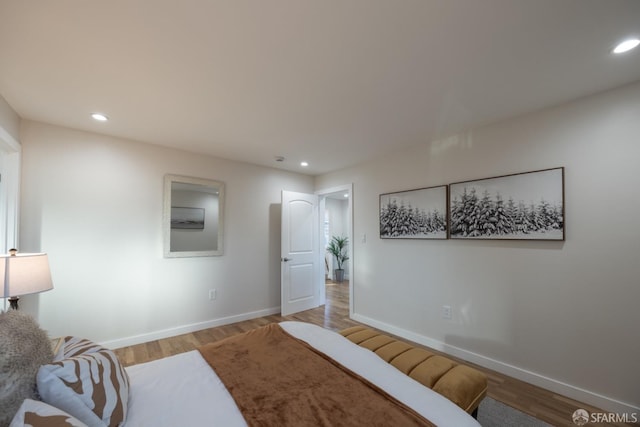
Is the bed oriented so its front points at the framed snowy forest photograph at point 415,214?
yes

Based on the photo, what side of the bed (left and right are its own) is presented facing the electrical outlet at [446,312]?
front

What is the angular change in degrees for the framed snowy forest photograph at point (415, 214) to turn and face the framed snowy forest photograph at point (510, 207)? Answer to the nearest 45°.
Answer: approximately 90° to its left

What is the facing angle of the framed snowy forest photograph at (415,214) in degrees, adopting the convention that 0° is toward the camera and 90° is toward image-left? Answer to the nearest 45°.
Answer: approximately 45°

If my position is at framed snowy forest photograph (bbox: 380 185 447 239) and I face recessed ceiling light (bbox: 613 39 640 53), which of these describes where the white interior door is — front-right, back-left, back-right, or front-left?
back-right

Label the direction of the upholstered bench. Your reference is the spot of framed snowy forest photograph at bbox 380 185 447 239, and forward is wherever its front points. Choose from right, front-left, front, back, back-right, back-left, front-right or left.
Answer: front-left

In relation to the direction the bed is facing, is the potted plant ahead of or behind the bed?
ahead

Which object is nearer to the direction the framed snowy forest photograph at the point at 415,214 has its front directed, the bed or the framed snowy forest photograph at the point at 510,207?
the bed

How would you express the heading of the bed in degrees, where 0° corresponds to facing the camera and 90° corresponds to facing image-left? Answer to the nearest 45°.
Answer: approximately 225°

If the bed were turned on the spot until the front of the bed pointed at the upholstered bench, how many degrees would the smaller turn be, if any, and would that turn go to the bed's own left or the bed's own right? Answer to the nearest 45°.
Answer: approximately 45° to the bed's own right

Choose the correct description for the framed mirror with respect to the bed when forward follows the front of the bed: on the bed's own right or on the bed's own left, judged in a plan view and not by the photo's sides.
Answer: on the bed's own left

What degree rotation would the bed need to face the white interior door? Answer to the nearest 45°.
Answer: approximately 45° to its left

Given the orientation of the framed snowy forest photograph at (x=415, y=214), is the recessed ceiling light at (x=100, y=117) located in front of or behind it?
in front

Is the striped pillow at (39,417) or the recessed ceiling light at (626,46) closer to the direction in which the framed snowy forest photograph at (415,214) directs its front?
the striped pillow

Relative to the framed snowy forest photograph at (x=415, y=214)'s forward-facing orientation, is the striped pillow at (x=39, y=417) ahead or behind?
ahead
